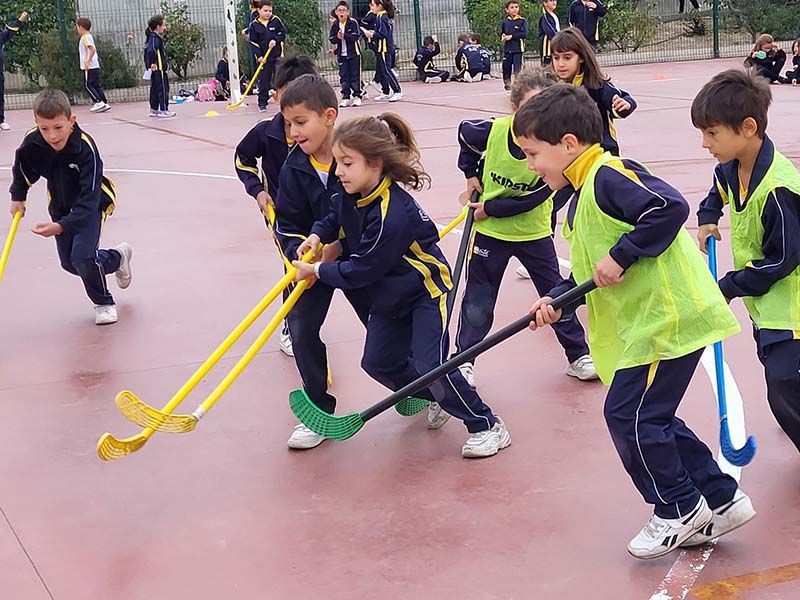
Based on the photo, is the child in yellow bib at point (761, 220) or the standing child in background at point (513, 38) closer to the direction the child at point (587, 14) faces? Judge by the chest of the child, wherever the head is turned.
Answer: the child in yellow bib

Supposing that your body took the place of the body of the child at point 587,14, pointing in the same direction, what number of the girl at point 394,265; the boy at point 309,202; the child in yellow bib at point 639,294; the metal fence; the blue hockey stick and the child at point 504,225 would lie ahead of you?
5

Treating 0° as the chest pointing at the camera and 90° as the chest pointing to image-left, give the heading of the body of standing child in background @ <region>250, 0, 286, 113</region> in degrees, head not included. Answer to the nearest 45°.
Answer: approximately 0°

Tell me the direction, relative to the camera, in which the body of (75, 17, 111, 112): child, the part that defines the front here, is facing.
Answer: to the viewer's left
